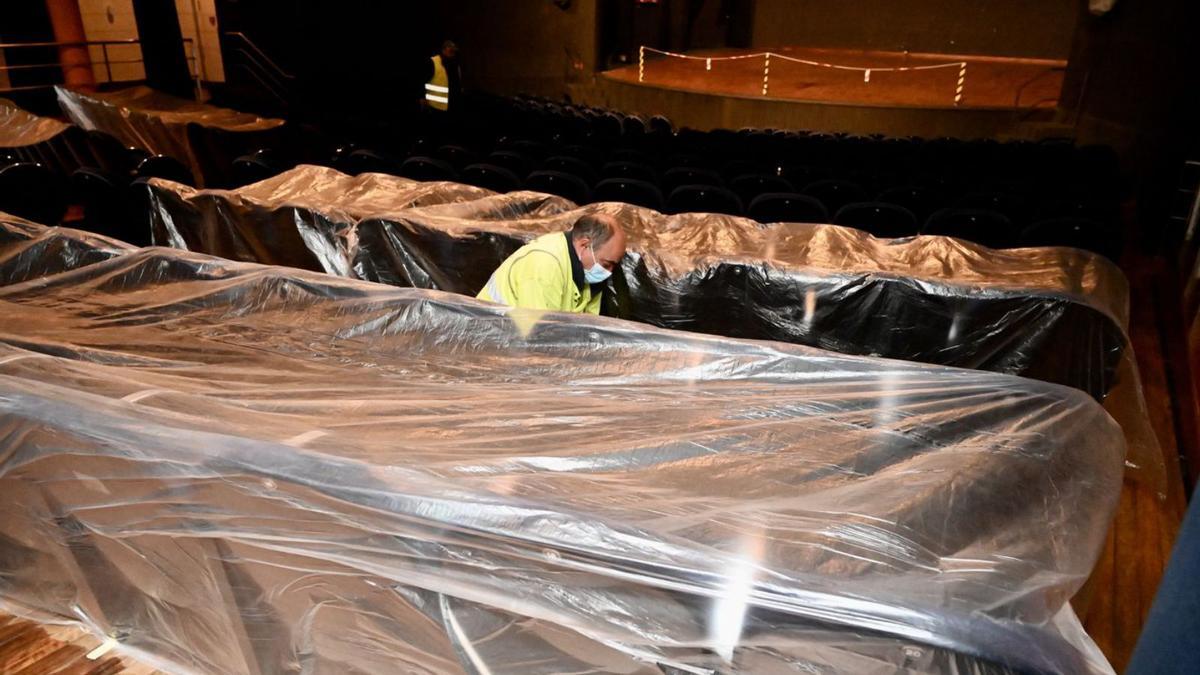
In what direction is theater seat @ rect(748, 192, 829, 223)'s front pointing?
away from the camera

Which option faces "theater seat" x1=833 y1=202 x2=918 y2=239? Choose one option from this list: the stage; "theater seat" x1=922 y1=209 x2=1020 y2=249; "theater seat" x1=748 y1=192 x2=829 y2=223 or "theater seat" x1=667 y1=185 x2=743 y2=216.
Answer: the stage

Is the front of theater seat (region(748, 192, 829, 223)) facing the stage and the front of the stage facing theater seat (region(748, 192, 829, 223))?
yes

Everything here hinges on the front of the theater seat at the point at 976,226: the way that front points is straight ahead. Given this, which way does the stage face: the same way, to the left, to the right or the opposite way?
the opposite way

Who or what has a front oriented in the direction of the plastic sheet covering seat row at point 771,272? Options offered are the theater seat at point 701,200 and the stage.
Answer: the stage

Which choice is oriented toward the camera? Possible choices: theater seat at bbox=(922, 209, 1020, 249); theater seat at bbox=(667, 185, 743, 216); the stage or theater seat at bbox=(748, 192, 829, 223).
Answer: the stage

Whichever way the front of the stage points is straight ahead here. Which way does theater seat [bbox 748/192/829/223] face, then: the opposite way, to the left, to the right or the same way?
the opposite way

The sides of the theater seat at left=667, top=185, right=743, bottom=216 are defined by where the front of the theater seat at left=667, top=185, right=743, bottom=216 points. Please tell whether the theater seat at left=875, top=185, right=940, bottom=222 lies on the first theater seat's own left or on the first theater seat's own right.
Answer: on the first theater seat's own right

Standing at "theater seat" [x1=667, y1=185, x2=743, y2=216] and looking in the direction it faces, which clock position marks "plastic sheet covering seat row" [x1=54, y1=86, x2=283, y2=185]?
The plastic sheet covering seat row is roughly at 10 o'clock from the theater seat.

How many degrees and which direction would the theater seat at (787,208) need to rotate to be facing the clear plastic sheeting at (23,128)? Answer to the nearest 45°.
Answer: approximately 90° to its left

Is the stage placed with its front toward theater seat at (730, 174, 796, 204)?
yes

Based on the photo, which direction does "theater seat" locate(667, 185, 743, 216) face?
away from the camera

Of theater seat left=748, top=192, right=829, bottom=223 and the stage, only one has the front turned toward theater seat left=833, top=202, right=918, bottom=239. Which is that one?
the stage

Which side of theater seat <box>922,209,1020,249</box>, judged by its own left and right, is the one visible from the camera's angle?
back
